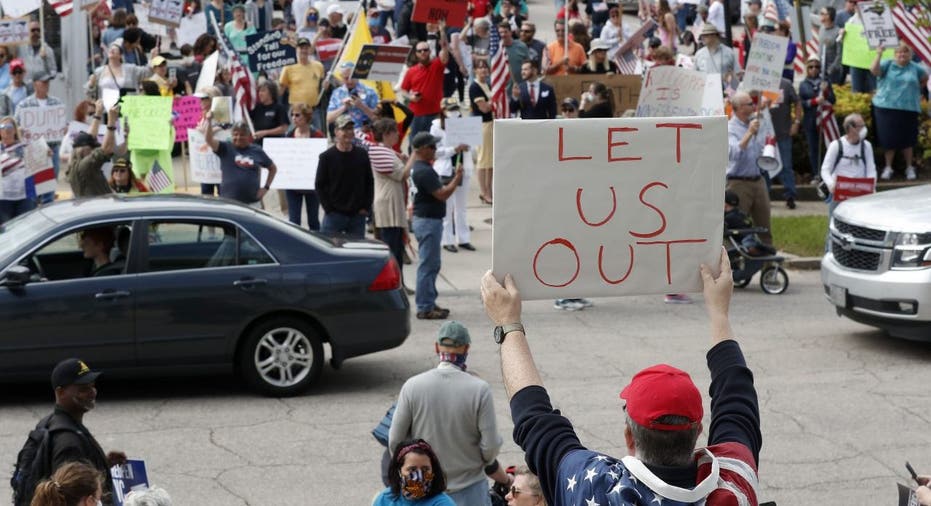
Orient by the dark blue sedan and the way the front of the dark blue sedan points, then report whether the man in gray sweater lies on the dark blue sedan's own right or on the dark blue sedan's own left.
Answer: on the dark blue sedan's own left

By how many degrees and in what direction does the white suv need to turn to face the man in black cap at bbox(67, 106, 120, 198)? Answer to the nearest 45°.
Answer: approximately 45° to its right

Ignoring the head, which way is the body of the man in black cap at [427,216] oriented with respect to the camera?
to the viewer's right

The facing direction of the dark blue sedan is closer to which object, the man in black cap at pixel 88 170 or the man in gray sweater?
the man in black cap

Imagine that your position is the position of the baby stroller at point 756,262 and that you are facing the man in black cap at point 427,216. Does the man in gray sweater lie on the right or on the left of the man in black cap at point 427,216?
left

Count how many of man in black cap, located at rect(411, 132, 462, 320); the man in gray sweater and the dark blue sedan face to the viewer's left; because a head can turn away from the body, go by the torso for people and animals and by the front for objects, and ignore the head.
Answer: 1

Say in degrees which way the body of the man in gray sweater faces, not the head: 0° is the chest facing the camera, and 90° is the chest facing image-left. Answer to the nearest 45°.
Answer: approximately 180°

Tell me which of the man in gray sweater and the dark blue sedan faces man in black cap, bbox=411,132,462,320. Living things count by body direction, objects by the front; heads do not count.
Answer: the man in gray sweater

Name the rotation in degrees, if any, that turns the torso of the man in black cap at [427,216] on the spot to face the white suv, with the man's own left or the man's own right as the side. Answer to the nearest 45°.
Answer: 0° — they already face it

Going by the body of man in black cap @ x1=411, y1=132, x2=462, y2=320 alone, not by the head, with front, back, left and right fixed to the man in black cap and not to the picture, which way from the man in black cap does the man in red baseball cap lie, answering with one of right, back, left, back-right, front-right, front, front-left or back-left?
right

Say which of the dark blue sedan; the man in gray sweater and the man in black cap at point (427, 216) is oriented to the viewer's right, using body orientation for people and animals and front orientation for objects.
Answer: the man in black cap

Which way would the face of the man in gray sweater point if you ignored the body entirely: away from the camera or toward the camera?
away from the camera

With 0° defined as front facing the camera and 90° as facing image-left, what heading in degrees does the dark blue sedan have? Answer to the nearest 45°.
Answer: approximately 90°
